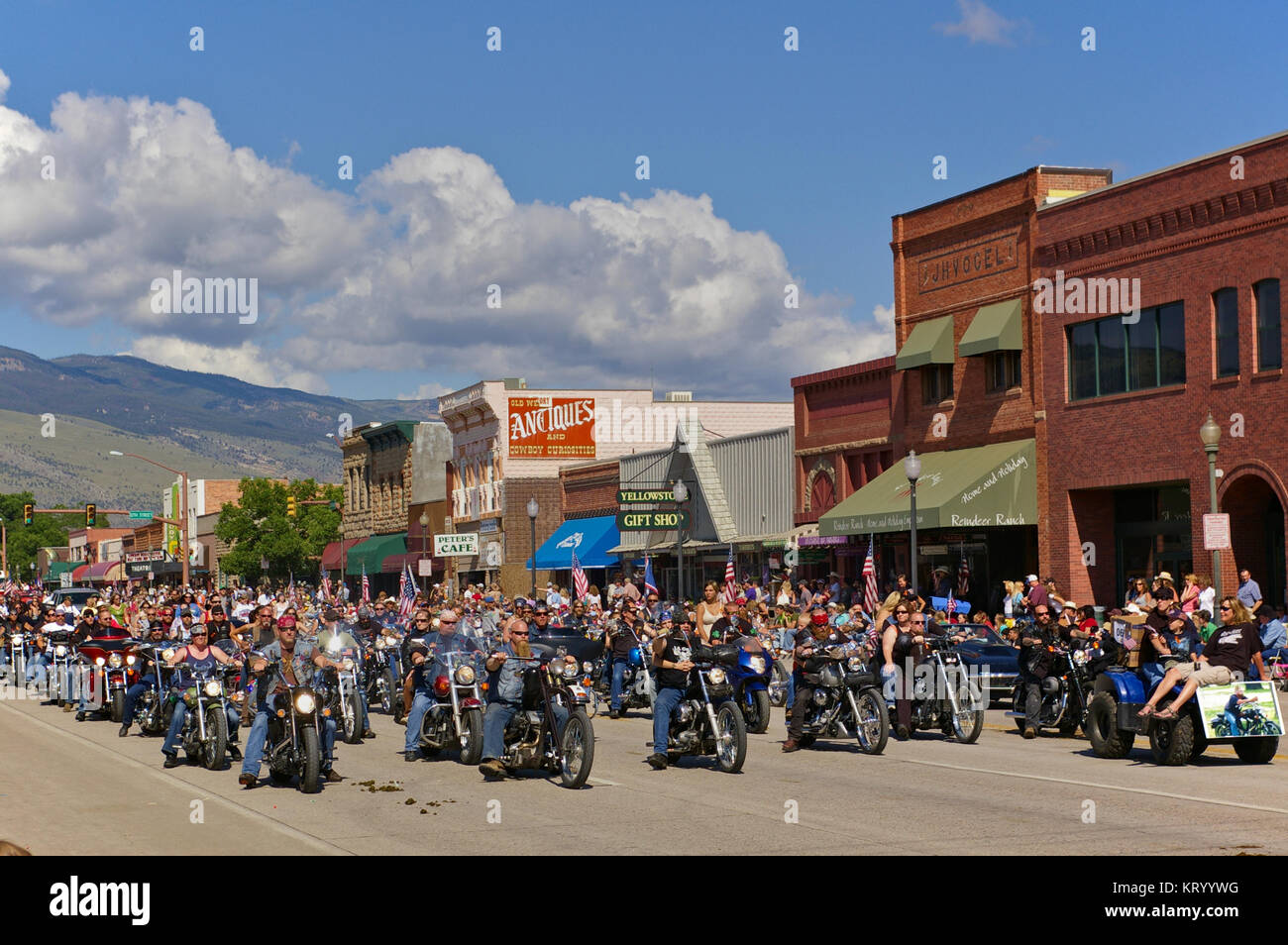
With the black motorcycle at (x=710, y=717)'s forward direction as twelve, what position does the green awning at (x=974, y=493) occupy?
The green awning is roughly at 8 o'clock from the black motorcycle.

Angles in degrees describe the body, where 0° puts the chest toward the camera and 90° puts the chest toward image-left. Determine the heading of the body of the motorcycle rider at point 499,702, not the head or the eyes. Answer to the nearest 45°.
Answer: approximately 315°

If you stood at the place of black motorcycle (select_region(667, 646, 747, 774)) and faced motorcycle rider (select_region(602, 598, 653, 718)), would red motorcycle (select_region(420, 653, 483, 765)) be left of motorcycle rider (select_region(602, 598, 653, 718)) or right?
left

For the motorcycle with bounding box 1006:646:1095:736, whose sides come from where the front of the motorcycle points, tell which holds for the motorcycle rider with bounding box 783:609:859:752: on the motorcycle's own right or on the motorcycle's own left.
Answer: on the motorcycle's own right

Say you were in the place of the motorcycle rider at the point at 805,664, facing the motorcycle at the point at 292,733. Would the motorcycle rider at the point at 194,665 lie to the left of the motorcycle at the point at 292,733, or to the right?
right

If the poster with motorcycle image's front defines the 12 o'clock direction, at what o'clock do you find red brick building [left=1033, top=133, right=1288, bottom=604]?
The red brick building is roughly at 6 o'clock from the poster with motorcycle image.

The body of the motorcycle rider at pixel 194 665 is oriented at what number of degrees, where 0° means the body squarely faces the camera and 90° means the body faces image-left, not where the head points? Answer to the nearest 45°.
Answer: approximately 0°

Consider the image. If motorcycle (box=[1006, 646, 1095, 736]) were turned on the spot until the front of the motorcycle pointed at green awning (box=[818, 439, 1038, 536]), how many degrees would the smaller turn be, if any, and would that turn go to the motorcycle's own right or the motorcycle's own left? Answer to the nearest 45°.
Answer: approximately 135° to the motorcycle's own left

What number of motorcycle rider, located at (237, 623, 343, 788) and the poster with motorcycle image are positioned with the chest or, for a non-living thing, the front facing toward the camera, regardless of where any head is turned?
2

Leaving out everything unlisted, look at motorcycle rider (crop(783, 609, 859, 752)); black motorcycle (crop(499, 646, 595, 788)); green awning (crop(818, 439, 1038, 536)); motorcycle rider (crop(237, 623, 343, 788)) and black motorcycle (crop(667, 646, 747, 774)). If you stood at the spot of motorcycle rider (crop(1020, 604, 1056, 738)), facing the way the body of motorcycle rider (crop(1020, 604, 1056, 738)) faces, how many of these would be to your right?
4

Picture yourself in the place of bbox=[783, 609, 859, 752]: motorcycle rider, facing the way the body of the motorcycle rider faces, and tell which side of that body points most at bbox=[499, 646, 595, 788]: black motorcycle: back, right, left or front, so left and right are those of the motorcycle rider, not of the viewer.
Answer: right
